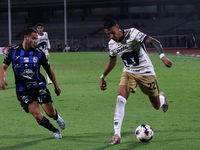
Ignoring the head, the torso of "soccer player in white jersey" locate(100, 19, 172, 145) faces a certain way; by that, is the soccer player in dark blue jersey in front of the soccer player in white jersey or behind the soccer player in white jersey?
in front

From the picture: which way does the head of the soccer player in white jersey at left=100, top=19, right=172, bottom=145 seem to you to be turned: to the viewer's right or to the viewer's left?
to the viewer's left

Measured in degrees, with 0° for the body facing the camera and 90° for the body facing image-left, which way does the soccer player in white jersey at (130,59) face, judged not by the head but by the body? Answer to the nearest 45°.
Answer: approximately 45°
